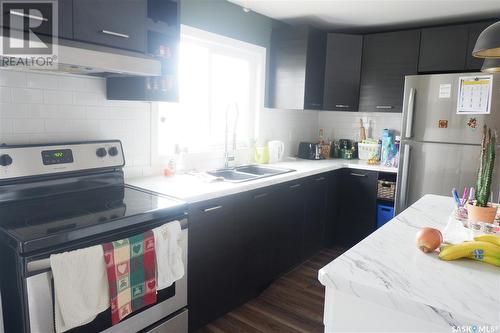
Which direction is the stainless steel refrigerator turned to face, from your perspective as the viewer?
facing the viewer

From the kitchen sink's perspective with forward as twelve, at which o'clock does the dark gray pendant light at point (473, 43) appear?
The dark gray pendant light is roughly at 10 o'clock from the kitchen sink.

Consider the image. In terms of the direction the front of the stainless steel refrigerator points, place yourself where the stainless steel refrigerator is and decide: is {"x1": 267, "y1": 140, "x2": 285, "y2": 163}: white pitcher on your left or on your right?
on your right

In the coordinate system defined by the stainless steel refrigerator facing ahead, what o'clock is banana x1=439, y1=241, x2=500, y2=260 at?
The banana is roughly at 12 o'clock from the stainless steel refrigerator.

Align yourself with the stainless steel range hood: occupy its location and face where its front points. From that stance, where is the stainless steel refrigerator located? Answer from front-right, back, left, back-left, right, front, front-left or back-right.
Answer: front-left

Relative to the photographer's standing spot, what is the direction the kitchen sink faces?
facing the viewer and to the right of the viewer

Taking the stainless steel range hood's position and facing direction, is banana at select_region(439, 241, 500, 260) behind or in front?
in front

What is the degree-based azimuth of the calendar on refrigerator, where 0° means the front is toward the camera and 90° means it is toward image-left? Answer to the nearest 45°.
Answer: approximately 0°

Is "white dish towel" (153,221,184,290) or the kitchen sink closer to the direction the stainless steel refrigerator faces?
the white dish towel

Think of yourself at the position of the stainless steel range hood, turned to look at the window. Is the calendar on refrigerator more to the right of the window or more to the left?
right

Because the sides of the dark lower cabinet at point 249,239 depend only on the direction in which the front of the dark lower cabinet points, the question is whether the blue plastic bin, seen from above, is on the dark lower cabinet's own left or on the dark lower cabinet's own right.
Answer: on the dark lower cabinet's own left

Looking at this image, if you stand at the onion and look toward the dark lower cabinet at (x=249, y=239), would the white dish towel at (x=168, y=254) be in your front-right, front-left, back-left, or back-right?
front-left

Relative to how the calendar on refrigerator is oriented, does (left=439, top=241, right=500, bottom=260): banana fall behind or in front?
in front

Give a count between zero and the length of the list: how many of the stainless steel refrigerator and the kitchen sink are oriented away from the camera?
0

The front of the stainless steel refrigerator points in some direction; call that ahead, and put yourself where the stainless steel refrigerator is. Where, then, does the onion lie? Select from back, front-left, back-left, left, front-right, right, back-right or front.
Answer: front
